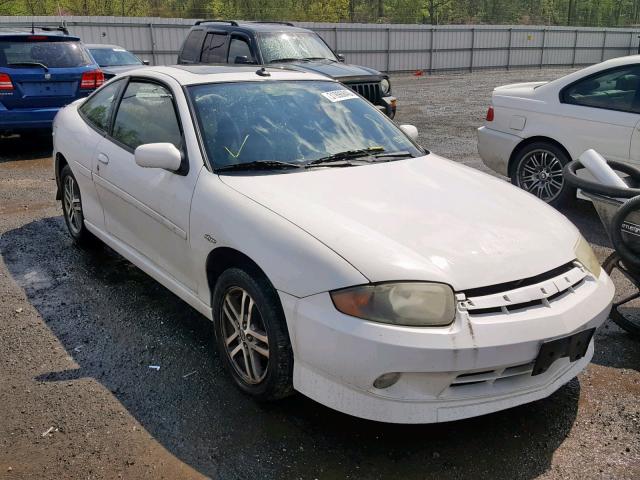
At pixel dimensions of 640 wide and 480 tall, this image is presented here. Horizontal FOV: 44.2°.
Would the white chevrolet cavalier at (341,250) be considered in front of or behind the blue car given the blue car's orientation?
behind

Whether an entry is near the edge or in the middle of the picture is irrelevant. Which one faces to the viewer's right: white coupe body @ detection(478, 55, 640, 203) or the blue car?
the white coupe body

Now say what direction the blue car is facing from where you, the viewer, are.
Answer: facing away from the viewer

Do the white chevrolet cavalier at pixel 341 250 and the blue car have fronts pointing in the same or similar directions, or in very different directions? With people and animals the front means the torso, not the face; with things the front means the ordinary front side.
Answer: very different directions

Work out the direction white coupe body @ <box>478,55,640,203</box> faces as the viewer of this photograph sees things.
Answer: facing to the right of the viewer

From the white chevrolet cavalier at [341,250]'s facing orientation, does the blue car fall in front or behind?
behind

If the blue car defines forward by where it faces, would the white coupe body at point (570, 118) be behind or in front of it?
behind

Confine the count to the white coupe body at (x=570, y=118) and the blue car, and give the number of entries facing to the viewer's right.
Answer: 1

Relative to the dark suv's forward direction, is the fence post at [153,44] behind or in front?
behind

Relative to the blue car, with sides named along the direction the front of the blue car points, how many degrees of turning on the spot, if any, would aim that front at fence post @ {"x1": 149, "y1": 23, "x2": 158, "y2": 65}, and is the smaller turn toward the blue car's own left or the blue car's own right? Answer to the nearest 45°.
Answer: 0° — it already faces it

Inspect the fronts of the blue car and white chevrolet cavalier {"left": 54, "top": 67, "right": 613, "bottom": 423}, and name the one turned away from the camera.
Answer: the blue car

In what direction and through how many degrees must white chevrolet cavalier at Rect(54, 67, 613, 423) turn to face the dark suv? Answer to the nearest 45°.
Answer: approximately 135° to its left
